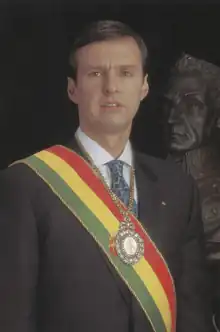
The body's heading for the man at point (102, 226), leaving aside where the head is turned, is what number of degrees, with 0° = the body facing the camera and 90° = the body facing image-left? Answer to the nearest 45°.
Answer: approximately 315°

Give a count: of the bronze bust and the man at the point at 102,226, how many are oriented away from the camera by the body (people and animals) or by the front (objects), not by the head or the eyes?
0

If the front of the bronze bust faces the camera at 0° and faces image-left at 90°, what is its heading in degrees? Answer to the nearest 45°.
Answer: approximately 45°

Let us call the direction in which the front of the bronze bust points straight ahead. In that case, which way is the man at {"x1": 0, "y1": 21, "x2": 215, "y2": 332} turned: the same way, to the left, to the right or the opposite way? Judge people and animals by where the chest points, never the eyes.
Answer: to the left

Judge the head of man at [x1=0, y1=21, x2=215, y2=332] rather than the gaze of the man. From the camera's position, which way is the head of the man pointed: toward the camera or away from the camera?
toward the camera
